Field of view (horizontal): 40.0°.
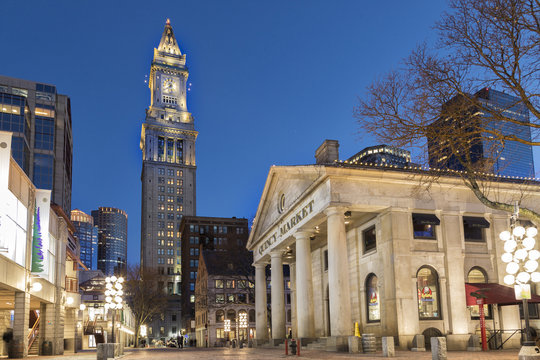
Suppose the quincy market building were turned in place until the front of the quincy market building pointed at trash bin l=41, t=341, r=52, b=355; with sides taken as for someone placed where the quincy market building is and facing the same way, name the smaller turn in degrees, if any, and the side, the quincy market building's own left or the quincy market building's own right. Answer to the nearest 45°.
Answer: approximately 45° to the quincy market building's own right

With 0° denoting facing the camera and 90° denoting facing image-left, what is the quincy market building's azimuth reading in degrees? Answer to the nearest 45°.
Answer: approximately 45°

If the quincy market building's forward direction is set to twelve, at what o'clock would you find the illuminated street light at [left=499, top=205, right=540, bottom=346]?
The illuminated street light is roughly at 10 o'clock from the quincy market building.

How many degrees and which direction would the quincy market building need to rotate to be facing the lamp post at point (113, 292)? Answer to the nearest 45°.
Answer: approximately 45° to its right
